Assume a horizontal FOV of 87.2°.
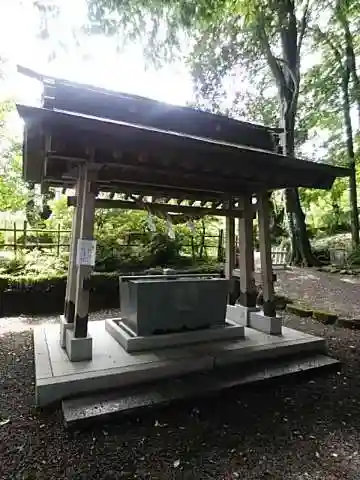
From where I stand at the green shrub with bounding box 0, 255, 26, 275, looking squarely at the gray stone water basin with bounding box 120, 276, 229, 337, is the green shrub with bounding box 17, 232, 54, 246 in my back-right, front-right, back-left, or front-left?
back-left

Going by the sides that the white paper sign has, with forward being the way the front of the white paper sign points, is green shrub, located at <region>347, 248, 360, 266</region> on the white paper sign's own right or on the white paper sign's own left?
on the white paper sign's own left

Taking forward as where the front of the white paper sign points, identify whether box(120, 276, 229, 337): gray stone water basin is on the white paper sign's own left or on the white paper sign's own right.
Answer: on the white paper sign's own left

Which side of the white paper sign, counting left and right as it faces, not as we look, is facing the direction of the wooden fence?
back

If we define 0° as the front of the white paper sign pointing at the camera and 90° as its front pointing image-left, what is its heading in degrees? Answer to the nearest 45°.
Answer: approximately 0°

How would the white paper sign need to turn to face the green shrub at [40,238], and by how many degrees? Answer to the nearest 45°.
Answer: approximately 180°
